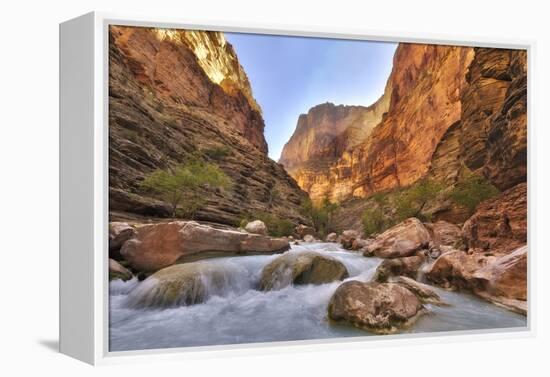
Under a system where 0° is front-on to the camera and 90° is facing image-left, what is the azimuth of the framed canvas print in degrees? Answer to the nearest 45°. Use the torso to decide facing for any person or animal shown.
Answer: approximately 315°
